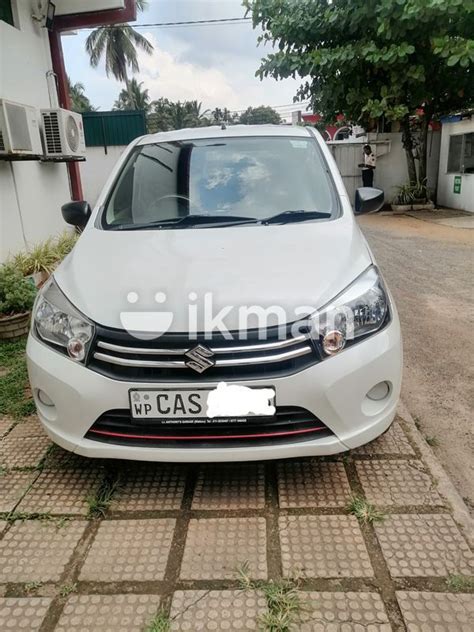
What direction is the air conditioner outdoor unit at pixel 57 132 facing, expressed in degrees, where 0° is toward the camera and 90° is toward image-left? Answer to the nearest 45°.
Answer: approximately 315°

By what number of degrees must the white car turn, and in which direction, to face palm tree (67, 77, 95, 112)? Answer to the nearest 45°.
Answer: approximately 180°

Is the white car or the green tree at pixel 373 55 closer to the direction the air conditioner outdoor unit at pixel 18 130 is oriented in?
the white car

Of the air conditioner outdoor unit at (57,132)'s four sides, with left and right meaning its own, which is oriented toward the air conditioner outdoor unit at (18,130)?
right

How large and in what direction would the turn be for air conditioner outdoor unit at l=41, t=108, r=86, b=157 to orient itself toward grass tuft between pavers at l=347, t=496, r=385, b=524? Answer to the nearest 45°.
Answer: approximately 45° to its right

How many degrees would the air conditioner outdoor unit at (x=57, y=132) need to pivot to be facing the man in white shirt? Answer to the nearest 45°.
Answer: approximately 90° to its left

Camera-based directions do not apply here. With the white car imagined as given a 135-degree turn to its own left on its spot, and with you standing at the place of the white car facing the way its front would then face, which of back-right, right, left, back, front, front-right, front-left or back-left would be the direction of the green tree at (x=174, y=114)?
front-left

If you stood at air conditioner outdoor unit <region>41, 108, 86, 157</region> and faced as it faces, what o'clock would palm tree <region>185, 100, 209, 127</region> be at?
The palm tree is roughly at 8 o'clock from the air conditioner outdoor unit.

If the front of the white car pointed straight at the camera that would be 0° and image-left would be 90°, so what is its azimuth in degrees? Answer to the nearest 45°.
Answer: approximately 0°

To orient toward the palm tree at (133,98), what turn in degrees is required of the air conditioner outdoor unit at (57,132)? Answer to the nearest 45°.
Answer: approximately 135° to its left

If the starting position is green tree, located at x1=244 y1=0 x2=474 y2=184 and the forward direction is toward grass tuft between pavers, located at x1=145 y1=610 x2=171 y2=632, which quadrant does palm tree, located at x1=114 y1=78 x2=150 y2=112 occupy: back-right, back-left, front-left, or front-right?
back-right

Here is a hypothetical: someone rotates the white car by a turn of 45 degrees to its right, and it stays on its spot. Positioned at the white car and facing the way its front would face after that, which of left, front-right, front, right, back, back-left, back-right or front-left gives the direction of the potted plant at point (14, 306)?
right
